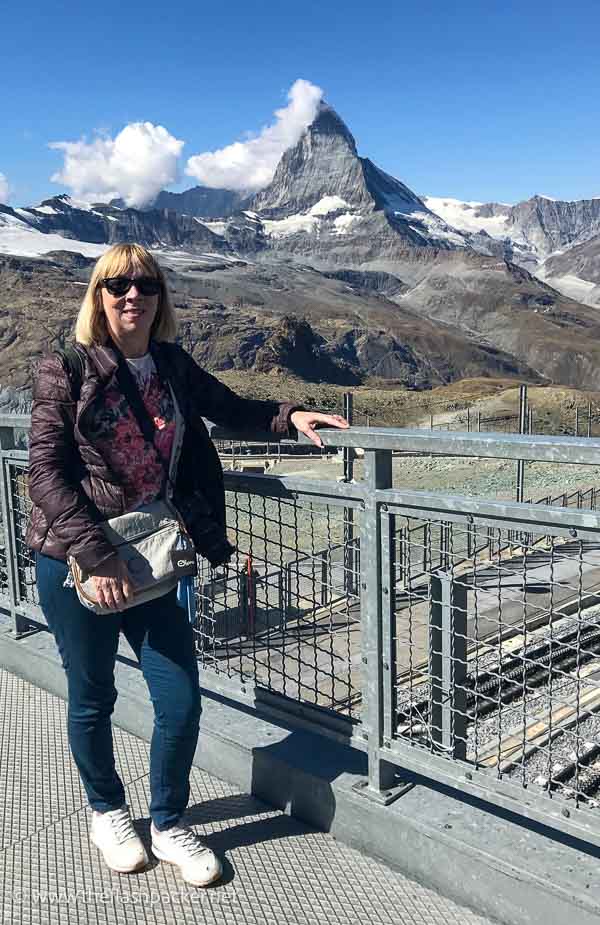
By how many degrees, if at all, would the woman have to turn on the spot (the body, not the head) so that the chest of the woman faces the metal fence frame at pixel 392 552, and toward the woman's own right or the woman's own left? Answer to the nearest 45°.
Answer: approximately 45° to the woman's own left

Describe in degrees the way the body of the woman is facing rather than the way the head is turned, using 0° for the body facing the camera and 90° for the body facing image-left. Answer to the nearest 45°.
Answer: approximately 315°
